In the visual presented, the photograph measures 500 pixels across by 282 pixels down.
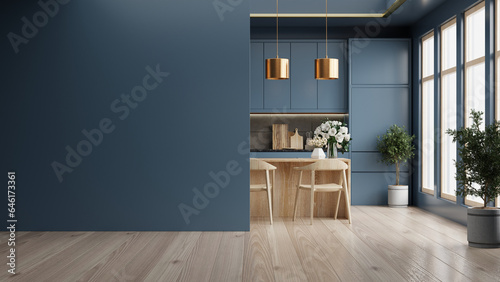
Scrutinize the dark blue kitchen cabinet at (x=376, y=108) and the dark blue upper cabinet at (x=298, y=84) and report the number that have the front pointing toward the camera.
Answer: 2

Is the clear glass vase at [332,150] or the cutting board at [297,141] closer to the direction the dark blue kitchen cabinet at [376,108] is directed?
the clear glass vase

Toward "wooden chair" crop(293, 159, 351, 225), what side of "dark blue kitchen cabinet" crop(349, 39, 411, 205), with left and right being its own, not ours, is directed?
front

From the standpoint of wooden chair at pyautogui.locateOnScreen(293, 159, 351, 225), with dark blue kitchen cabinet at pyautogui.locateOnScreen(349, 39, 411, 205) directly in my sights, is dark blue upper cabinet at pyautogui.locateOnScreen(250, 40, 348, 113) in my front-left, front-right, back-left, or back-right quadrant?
front-left

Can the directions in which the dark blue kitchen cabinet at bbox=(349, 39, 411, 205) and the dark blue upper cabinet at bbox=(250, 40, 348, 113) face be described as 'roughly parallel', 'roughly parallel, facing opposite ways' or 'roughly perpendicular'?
roughly parallel

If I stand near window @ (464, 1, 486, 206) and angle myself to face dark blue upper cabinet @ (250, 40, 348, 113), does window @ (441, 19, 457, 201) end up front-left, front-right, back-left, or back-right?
front-right

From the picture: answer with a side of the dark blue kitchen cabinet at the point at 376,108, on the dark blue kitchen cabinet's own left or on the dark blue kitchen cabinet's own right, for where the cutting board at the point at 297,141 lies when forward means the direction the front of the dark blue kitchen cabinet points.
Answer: on the dark blue kitchen cabinet's own right

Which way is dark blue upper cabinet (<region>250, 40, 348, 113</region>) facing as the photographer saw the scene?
facing the viewer

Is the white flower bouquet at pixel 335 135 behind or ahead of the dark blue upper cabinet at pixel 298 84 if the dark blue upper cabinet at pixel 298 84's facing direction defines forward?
ahead

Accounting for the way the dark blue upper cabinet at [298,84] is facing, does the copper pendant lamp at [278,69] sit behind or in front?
in front
